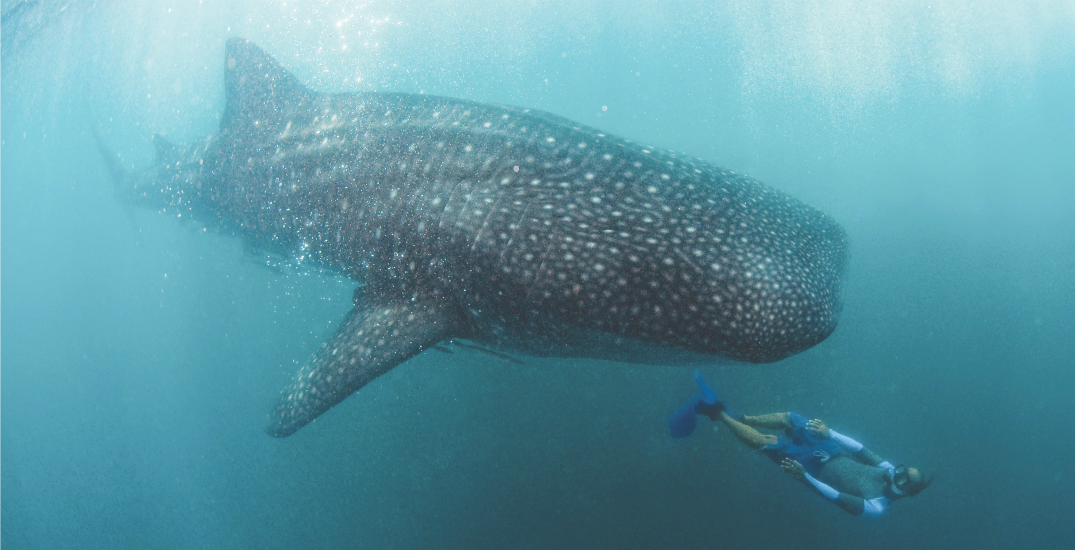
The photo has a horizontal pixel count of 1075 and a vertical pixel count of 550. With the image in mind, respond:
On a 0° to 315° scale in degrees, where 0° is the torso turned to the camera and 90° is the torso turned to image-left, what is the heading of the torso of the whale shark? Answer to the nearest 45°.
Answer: approximately 315°
